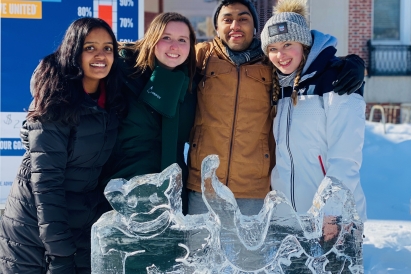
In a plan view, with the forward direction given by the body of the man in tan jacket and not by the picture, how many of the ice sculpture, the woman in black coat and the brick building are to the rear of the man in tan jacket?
1

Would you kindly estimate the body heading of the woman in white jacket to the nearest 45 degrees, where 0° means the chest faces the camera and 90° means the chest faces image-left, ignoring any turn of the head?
approximately 45°

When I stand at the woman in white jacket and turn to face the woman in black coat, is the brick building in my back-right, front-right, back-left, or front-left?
back-right

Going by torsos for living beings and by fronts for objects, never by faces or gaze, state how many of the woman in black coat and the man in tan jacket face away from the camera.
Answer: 0

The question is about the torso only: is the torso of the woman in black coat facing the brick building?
no

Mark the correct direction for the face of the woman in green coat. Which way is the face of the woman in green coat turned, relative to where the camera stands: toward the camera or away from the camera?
toward the camera

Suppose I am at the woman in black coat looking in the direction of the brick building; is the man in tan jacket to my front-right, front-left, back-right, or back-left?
front-right

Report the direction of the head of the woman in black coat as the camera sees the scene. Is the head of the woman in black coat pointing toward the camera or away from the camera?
toward the camera

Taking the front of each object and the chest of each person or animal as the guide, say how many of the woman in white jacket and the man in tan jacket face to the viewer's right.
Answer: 0

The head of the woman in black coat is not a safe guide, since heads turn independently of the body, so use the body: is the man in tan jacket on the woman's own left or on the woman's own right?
on the woman's own left

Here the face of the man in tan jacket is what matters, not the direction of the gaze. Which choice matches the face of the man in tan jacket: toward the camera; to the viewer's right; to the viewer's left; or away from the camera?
toward the camera

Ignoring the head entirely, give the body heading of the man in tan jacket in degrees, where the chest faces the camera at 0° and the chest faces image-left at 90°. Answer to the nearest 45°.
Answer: approximately 0°

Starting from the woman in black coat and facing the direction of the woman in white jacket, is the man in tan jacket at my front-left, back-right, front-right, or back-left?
front-left

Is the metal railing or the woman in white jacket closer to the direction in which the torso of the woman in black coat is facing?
the woman in white jacket

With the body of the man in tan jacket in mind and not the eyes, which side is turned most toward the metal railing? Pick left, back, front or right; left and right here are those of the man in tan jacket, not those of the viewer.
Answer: back
